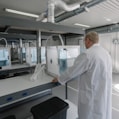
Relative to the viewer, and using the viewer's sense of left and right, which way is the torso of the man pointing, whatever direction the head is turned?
facing away from the viewer and to the left of the viewer

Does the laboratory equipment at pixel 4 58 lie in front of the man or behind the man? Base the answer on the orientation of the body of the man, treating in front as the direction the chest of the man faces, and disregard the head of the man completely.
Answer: in front

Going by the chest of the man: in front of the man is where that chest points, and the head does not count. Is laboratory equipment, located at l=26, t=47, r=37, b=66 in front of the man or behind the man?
in front
